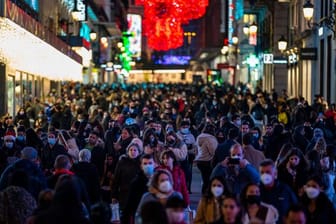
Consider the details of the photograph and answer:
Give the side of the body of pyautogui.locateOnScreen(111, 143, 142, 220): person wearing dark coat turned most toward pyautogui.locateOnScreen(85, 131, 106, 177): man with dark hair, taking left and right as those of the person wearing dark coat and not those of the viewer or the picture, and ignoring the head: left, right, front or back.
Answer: back

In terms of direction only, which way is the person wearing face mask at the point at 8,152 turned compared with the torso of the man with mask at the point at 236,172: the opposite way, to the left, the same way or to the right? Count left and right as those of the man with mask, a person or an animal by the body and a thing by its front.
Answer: the same way

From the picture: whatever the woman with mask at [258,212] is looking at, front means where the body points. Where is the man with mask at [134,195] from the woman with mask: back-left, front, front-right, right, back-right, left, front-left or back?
back-right

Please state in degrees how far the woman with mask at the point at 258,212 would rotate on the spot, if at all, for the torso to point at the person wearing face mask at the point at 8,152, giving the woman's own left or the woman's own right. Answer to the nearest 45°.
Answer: approximately 135° to the woman's own right

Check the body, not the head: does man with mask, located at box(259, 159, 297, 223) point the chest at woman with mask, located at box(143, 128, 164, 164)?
no

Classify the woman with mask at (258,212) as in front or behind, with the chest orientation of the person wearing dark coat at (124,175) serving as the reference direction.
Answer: in front

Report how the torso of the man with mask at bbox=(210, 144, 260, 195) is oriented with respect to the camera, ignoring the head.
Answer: toward the camera

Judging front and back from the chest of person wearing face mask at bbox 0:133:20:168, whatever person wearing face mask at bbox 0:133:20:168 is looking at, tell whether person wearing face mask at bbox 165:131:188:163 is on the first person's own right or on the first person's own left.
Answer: on the first person's own left

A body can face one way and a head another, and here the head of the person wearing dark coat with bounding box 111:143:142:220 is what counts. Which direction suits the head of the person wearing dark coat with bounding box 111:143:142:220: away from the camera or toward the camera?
toward the camera

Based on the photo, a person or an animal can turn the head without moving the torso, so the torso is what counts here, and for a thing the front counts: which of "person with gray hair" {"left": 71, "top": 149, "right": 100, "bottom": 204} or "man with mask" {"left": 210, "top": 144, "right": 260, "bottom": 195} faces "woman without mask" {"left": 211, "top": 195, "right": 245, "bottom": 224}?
the man with mask

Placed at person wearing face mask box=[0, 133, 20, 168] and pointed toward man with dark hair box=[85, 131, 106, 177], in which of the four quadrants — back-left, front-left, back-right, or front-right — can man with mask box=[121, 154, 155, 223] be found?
front-right

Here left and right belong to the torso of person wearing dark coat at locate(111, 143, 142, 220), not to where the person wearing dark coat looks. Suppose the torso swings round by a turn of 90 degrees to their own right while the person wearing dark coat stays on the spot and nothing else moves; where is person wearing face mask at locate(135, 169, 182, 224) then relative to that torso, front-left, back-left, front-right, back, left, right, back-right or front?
left

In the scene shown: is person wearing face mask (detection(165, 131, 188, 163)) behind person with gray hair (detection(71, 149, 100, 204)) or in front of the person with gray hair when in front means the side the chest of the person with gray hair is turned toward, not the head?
in front

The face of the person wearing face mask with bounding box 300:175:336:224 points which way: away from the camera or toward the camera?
toward the camera
